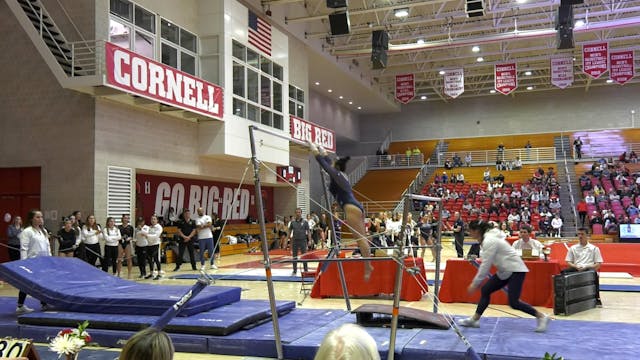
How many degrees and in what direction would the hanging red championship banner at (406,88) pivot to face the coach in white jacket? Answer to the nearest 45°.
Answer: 0° — it already faces them

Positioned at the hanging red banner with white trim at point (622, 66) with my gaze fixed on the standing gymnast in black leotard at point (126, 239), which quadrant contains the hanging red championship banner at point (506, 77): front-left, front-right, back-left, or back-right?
front-right

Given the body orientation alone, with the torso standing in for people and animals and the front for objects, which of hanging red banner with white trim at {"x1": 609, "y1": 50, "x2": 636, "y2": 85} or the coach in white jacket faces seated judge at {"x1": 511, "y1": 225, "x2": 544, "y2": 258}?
the hanging red banner with white trim

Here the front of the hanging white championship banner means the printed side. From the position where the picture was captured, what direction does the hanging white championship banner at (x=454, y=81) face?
facing the viewer

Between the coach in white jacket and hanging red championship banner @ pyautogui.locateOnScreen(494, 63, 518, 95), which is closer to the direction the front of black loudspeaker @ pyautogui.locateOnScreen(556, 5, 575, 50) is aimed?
the coach in white jacket

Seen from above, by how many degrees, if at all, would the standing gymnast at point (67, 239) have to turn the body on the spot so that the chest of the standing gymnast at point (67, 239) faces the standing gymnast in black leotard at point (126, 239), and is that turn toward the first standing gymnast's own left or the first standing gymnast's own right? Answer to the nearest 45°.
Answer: approximately 90° to the first standing gymnast's own left

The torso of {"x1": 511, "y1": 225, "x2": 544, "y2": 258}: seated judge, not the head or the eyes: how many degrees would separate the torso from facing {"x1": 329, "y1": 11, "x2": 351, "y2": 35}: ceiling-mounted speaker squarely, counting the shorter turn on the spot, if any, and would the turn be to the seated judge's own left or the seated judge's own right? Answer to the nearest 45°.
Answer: approximately 135° to the seated judge's own right

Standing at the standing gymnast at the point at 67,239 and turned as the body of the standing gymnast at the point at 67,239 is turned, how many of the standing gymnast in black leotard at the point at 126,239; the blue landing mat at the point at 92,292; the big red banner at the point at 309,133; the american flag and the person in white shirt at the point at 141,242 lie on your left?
4

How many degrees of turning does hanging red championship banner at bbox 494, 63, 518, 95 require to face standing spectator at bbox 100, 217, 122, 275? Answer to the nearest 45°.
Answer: approximately 45° to its right

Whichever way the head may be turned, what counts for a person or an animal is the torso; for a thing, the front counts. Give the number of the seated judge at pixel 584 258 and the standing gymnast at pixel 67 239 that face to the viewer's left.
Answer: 0

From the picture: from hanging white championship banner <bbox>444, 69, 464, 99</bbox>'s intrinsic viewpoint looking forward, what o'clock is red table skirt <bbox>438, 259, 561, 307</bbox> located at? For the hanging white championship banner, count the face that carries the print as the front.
The red table skirt is roughly at 12 o'clock from the hanging white championship banner.

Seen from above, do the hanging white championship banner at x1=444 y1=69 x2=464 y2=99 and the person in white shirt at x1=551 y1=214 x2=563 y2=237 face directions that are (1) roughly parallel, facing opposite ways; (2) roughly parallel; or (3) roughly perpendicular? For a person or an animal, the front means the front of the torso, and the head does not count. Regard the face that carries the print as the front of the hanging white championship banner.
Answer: roughly parallel

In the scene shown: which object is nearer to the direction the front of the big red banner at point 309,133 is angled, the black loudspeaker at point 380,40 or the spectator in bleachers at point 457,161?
the black loudspeaker

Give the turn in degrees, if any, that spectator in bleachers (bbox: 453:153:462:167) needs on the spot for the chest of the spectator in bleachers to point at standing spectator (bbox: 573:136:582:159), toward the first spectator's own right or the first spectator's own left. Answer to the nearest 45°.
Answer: approximately 90° to the first spectator's own left

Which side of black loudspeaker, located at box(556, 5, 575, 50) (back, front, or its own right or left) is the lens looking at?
front

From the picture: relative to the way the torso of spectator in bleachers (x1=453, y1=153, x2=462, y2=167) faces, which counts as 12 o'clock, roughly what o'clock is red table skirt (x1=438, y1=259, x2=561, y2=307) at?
The red table skirt is roughly at 12 o'clock from the spectator in bleachers.
